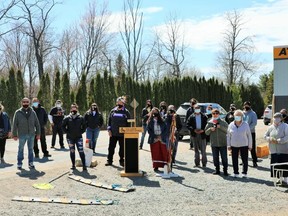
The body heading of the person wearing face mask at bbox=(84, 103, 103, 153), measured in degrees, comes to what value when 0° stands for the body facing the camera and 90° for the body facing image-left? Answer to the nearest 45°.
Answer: approximately 0°

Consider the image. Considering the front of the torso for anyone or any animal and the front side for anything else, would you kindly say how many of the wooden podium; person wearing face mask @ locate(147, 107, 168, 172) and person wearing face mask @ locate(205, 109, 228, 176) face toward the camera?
3

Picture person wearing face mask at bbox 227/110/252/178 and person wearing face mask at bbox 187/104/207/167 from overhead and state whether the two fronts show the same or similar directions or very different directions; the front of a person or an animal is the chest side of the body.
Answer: same or similar directions

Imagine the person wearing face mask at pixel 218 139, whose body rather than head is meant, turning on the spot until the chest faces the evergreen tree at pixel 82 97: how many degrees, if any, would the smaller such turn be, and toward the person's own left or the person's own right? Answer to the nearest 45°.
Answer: approximately 135° to the person's own right

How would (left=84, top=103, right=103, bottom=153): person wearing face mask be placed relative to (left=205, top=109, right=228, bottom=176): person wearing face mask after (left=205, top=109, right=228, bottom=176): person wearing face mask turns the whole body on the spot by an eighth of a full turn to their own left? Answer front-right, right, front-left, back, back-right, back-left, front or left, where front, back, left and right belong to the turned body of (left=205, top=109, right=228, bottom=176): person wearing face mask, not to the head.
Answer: back

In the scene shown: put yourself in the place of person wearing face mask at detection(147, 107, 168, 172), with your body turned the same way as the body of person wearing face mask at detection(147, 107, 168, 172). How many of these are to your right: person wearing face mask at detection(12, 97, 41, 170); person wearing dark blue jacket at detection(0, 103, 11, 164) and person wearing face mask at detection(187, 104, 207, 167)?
2

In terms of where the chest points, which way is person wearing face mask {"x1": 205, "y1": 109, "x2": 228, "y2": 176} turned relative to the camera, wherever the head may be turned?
toward the camera

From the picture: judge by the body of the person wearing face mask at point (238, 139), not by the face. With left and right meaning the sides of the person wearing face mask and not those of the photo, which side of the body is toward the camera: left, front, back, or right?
front

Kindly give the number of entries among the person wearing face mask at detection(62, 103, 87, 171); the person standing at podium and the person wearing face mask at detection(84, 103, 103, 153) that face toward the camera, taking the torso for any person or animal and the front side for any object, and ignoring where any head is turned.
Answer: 3

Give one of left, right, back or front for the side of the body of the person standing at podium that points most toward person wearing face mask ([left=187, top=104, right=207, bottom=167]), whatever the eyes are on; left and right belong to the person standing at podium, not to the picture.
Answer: left

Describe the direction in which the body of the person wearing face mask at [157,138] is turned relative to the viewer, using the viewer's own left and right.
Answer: facing the viewer

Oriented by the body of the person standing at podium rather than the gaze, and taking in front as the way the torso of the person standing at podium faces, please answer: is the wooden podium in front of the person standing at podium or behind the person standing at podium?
in front

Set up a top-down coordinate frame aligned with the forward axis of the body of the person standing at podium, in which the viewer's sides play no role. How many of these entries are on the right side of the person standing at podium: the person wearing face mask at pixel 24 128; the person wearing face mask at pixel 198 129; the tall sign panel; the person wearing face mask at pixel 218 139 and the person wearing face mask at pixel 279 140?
1

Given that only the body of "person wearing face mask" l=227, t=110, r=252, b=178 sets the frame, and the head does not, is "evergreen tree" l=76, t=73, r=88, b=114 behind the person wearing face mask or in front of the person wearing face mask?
behind

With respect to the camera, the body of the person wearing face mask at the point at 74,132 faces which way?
toward the camera

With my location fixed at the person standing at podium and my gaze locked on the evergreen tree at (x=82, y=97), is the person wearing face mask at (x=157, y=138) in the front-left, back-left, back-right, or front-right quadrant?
back-right
